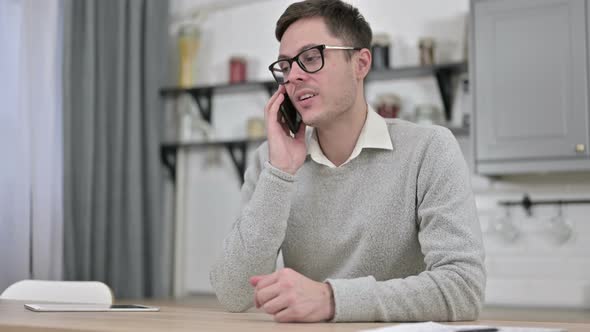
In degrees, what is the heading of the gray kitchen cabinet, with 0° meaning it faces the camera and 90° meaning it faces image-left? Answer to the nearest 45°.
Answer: approximately 0°

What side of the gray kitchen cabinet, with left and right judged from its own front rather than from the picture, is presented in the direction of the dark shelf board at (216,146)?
right

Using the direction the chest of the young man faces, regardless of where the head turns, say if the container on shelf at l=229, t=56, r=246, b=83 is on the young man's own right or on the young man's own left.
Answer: on the young man's own right

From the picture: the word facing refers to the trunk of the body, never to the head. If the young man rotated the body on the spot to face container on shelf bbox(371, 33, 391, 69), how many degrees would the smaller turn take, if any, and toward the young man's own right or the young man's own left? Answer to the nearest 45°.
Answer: approximately 135° to the young man's own right

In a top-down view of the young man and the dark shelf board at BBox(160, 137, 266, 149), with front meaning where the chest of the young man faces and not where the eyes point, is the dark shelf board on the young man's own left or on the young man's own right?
on the young man's own right

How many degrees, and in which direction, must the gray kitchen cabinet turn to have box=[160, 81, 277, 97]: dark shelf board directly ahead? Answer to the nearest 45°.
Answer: approximately 90° to its right

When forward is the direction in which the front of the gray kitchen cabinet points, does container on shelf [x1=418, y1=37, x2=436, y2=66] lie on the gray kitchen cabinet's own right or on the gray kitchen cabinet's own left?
on the gray kitchen cabinet's own right

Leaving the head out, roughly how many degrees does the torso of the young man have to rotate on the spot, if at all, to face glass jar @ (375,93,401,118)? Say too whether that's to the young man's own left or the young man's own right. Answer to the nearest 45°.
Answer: approximately 135° to the young man's own right
